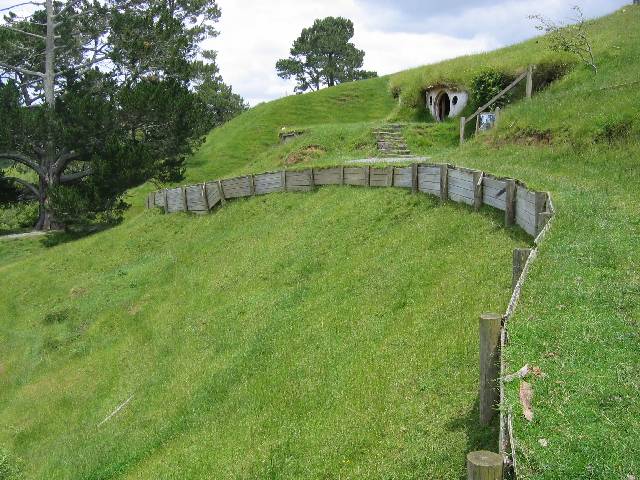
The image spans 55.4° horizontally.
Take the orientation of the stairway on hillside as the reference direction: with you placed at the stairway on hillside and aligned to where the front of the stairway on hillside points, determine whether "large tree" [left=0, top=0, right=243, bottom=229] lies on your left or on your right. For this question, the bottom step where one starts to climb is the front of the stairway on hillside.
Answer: on your right

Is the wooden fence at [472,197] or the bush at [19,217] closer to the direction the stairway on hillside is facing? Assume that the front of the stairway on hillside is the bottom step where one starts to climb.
the wooden fence

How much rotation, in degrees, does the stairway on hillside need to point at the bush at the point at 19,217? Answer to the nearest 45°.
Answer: approximately 90° to its right

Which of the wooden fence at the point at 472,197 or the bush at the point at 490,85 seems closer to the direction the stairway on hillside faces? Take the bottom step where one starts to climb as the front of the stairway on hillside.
the wooden fence

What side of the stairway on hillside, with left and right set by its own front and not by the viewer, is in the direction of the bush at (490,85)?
left

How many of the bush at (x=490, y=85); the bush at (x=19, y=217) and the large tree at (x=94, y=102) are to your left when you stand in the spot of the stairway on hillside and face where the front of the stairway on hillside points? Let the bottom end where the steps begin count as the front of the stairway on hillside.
1

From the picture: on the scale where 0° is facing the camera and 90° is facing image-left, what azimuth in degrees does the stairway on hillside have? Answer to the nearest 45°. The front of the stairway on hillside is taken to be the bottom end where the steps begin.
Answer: approximately 0°

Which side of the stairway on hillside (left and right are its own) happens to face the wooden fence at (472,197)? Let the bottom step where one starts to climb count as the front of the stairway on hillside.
front
